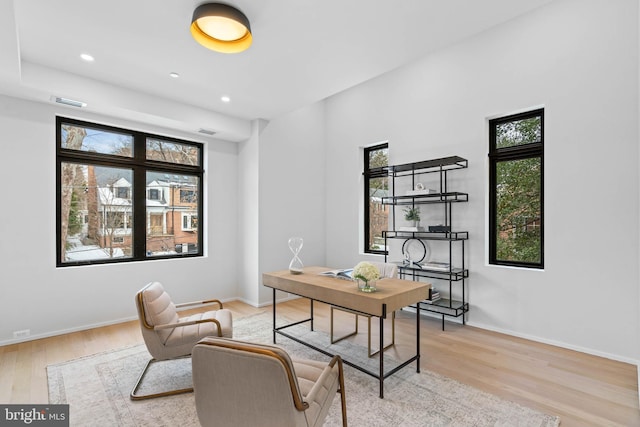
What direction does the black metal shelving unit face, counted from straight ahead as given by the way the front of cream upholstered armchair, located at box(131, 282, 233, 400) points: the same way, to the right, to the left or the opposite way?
the opposite way

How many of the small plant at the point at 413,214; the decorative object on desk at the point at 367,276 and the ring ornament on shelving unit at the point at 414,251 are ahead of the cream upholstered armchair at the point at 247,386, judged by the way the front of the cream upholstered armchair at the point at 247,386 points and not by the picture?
3

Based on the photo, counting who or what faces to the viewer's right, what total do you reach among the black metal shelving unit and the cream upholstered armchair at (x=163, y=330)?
1

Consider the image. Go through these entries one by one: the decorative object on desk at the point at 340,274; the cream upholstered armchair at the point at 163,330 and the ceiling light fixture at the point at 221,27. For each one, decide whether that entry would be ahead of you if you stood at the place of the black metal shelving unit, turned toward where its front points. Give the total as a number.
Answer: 3

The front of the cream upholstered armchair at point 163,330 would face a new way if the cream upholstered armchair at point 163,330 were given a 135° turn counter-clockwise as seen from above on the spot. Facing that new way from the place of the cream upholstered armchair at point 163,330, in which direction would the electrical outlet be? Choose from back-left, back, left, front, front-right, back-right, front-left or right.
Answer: front

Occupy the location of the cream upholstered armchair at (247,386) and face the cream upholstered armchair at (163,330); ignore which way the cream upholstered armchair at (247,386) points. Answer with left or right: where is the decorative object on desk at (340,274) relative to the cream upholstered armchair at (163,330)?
right

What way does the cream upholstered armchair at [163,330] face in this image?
to the viewer's right

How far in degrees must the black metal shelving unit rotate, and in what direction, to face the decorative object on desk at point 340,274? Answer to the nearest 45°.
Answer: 0° — it already faces it

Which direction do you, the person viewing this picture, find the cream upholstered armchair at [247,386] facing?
facing away from the viewer and to the right of the viewer

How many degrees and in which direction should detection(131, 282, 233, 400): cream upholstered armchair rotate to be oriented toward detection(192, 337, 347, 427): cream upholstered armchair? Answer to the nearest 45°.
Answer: approximately 90° to its right
